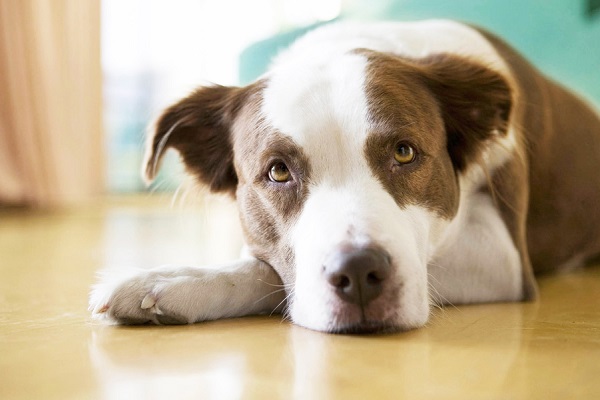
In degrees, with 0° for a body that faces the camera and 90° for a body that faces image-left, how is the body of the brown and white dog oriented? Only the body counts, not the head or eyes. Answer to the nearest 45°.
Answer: approximately 45°
